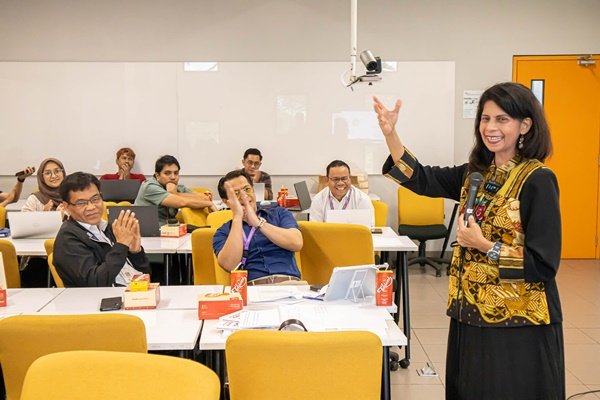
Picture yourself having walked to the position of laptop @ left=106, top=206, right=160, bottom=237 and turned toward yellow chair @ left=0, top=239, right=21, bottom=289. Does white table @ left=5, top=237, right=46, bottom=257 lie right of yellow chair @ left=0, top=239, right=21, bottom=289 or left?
right

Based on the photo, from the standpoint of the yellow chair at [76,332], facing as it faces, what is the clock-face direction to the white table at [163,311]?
The white table is roughly at 1 o'clock from the yellow chair.

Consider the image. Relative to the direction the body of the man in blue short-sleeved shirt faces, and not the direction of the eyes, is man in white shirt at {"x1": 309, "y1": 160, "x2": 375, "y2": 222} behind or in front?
behind

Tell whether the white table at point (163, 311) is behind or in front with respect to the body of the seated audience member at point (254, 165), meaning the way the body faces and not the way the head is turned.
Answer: in front

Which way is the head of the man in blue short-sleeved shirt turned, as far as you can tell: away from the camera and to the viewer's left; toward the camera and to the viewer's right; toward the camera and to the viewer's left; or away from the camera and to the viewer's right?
toward the camera and to the viewer's right

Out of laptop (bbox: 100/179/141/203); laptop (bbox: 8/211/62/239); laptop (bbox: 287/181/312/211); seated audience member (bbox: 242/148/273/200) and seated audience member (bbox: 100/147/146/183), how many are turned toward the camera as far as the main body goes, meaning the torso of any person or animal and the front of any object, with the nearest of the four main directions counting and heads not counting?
2

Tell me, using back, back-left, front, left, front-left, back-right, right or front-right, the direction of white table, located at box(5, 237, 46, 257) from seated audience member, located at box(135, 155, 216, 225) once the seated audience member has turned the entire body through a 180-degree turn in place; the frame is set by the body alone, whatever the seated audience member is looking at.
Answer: left

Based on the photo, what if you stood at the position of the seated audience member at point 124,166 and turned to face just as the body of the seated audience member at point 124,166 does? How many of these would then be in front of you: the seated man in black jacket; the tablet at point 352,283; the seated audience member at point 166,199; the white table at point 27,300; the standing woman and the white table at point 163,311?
6

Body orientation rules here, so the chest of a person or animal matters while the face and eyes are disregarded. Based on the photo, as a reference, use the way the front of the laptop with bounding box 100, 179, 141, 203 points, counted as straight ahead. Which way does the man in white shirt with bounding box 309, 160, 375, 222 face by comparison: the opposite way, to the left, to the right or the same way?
the opposite way

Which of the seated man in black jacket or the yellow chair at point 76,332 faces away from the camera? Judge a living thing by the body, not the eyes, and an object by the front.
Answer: the yellow chair

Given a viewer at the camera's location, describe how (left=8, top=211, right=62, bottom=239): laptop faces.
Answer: facing away from the viewer

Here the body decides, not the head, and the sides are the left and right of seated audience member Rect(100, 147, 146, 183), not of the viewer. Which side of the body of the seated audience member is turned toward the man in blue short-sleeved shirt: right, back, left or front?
front

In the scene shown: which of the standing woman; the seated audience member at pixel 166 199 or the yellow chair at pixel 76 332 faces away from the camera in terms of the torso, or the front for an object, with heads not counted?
the yellow chair

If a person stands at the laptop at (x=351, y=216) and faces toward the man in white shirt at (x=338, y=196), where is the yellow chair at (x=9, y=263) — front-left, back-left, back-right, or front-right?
back-left

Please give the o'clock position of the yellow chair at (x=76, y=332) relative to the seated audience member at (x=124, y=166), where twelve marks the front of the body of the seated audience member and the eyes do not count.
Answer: The yellow chair is roughly at 12 o'clock from the seated audience member.

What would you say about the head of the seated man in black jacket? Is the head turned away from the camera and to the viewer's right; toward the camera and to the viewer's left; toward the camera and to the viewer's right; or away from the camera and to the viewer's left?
toward the camera and to the viewer's right

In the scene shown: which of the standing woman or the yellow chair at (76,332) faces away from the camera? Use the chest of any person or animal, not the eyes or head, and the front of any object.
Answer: the yellow chair

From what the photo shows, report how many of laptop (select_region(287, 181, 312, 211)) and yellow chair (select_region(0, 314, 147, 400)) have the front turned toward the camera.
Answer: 0
